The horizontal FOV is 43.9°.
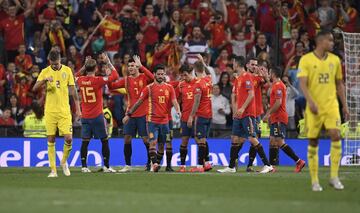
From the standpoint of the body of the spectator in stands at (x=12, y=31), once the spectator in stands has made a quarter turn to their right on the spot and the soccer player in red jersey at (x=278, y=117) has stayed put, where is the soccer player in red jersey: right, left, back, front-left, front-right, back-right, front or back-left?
back-left

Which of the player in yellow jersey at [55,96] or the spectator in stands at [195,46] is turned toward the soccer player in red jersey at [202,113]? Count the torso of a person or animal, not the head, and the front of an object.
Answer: the spectator in stands

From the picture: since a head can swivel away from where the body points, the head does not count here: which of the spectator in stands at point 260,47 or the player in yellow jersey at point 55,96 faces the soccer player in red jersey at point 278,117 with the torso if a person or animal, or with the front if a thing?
the spectator in stands

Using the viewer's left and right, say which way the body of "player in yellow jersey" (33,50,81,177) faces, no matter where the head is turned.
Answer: facing the viewer

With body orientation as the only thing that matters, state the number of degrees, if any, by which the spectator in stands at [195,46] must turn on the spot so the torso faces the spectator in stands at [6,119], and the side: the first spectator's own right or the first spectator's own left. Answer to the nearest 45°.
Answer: approximately 90° to the first spectator's own right

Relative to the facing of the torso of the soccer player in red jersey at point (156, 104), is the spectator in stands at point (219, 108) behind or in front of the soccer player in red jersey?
behind

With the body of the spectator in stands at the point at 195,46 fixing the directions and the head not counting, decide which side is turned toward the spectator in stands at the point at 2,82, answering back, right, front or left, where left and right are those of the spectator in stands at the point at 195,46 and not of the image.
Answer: right

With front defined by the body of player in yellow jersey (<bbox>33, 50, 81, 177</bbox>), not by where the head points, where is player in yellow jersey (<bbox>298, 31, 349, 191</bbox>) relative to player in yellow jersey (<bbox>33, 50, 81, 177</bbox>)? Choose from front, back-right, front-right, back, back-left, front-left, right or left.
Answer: front-left

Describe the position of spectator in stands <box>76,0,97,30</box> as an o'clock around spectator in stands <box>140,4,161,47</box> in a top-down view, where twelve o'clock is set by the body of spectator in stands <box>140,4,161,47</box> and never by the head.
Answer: spectator in stands <box>76,0,97,30</box> is roughly at 3 o'clock from spectator in stands <box>140,4,161,47</box>.

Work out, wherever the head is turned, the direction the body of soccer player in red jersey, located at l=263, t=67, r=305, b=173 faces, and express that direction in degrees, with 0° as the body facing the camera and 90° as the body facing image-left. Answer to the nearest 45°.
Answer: approximately 90°
